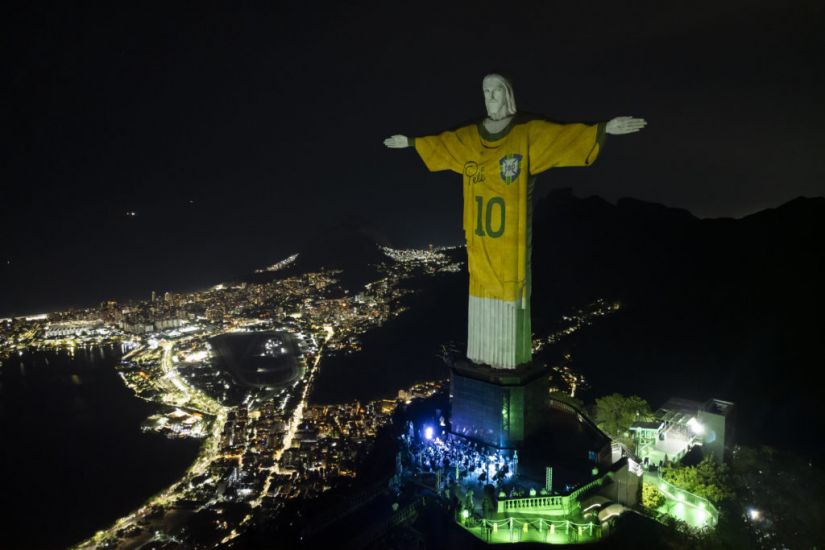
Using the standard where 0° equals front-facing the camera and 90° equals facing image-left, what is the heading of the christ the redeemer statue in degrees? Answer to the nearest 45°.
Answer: approximately 45°
